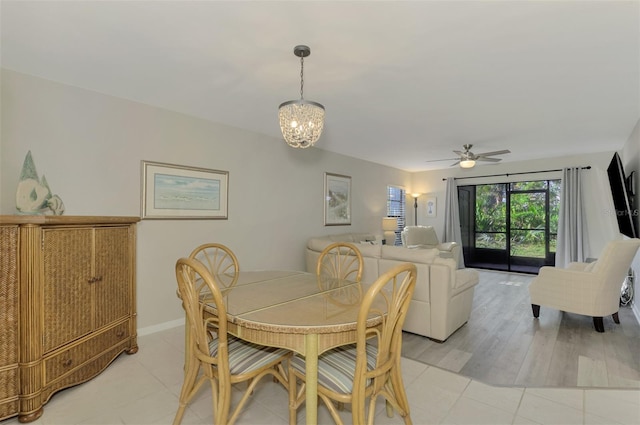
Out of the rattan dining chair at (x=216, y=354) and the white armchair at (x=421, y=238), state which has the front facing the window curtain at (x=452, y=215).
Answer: the rattan dining chair

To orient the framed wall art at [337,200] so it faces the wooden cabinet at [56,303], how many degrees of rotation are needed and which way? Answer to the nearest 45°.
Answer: approximately 90° to its right

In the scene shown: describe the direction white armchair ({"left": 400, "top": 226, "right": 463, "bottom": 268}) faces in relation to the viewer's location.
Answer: facing the viewer and to the right of the viewer

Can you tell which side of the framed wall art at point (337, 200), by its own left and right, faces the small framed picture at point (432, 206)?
left

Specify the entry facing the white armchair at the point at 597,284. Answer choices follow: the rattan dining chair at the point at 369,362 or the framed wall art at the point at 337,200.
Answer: the framed wall art

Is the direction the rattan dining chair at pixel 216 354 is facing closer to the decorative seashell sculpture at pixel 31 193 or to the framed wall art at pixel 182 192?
the framed wall art

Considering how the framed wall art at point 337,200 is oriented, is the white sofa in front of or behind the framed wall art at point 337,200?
in front

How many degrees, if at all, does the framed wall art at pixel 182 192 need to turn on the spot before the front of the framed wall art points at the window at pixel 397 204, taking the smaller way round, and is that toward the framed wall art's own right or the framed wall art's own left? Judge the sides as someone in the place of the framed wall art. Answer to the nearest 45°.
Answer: approximately 90° to the framed wall art's own left

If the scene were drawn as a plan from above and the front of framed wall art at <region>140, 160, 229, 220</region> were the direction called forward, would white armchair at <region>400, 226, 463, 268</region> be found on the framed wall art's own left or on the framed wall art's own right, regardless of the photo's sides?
on the framed wall art's own left

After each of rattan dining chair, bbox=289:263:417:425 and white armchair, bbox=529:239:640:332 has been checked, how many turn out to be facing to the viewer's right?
0

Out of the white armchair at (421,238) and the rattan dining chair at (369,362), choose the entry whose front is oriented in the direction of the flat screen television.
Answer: the white armchair

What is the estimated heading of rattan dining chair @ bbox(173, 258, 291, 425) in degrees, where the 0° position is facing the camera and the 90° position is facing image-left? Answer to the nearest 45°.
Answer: approximately 225°

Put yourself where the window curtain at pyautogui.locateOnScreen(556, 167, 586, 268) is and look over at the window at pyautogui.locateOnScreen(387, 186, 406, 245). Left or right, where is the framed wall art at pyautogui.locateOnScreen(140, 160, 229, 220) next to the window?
left

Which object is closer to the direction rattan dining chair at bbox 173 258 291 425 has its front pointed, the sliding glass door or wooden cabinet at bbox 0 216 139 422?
the sliding glass door

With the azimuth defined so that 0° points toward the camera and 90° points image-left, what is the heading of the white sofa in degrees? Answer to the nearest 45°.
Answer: approximately 225°

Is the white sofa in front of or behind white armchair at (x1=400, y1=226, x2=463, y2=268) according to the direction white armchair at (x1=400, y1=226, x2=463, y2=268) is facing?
in front

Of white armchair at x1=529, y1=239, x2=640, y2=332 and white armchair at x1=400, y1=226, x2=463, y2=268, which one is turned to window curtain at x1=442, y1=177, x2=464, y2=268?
white armchair at x1=529, y1=239, x2=640, y2=332

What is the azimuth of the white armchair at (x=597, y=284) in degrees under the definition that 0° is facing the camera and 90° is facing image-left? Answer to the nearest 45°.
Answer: approximately 135°
